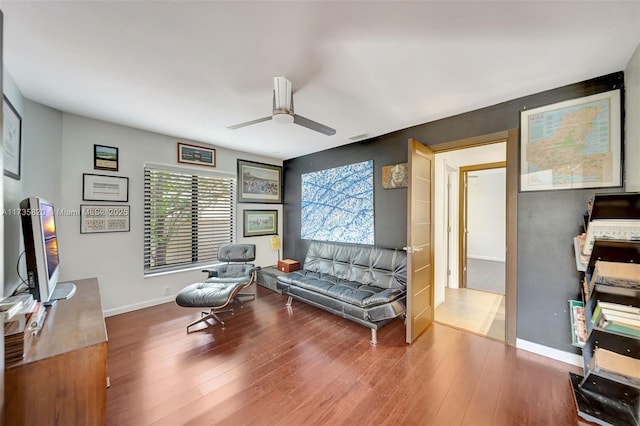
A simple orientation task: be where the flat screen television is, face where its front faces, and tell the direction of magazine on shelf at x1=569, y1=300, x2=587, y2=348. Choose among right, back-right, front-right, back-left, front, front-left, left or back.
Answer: front-right

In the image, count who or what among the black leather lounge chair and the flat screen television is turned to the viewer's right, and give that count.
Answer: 1

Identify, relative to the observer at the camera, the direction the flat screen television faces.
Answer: facing to the right of the viewer

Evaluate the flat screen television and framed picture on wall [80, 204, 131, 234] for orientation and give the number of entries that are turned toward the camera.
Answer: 1

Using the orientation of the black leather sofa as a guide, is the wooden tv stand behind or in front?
in front

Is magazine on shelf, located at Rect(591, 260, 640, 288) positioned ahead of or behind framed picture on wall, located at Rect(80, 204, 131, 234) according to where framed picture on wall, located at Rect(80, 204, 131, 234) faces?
ahead

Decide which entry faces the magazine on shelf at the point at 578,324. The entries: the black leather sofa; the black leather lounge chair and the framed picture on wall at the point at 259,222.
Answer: the framed picture on wall

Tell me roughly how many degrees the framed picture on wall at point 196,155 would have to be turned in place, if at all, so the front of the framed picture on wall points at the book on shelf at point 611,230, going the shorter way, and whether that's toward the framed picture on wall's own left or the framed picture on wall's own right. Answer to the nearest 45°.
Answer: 0° — it already faces it

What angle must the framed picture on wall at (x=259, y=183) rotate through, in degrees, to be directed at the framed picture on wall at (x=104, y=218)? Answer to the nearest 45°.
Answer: approximately 90° to its right

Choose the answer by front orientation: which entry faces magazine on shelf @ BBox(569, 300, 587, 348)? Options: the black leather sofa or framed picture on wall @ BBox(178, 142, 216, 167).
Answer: the framed picture on wall
